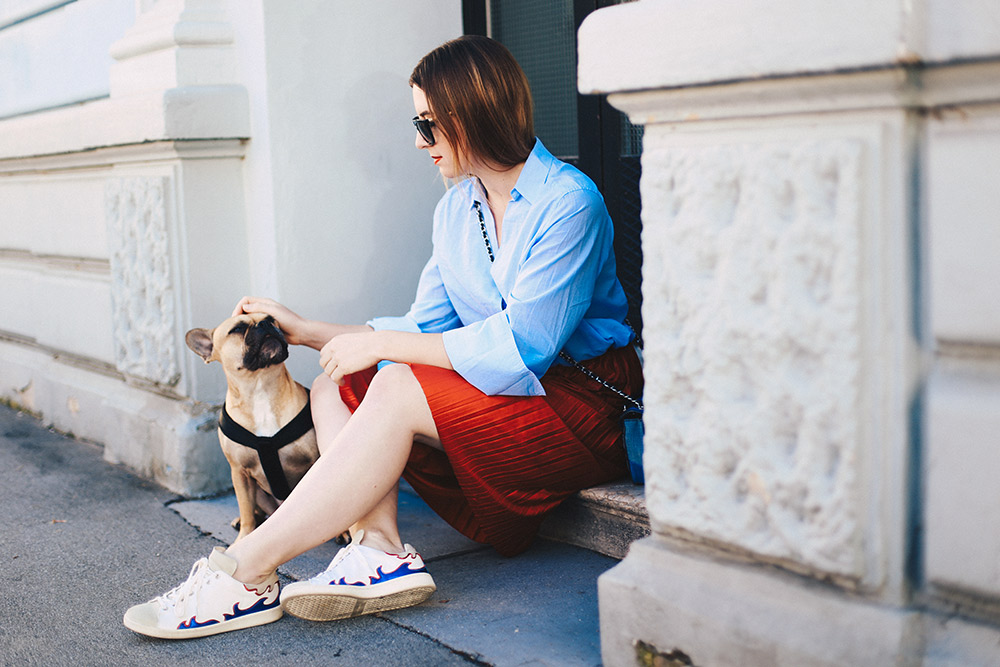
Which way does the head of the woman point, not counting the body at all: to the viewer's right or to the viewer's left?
to the viewer's left

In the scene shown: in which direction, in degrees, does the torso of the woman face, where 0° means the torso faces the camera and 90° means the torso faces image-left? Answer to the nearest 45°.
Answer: approximately 45°
